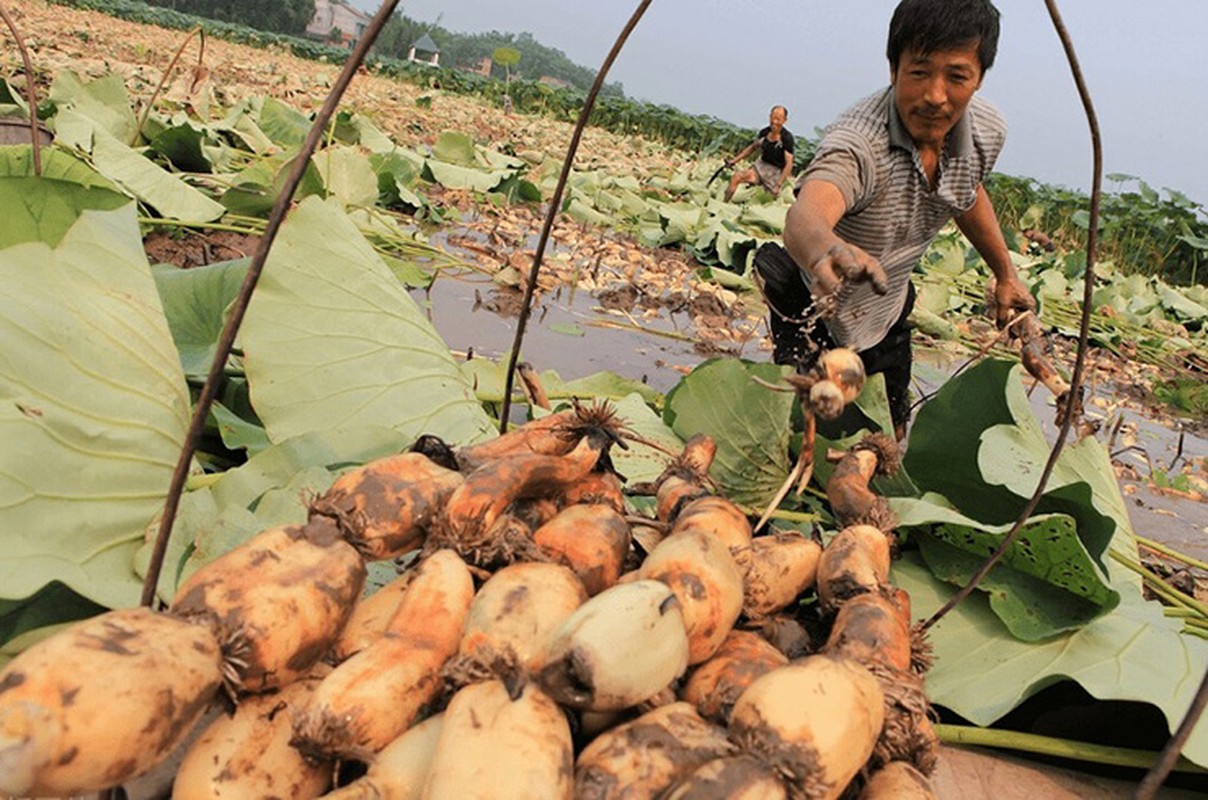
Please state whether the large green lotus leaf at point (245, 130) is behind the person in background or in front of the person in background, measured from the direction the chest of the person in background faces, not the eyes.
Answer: in front

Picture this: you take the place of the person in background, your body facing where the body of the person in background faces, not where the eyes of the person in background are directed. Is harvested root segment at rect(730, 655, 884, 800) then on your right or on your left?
on your left

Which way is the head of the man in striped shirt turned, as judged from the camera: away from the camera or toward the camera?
toward the camera

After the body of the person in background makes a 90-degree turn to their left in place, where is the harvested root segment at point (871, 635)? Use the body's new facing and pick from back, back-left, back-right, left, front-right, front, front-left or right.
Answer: front-right

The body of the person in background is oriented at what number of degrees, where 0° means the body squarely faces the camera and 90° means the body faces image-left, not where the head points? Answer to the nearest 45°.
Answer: approximately 45°

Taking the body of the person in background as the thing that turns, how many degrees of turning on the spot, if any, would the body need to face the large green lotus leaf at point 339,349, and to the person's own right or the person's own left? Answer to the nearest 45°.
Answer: approximately 45° to the person's own left

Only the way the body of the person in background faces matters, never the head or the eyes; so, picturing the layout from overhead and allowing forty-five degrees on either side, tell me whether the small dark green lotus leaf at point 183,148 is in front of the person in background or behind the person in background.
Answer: in front

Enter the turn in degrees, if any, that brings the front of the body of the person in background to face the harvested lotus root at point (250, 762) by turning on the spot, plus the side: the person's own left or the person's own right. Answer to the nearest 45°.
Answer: approximately 45° to the person's own left

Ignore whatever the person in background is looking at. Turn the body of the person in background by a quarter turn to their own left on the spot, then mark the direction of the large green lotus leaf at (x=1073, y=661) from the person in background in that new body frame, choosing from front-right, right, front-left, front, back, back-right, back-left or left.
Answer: front-right
